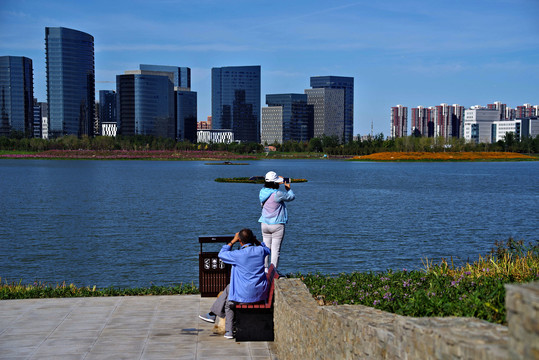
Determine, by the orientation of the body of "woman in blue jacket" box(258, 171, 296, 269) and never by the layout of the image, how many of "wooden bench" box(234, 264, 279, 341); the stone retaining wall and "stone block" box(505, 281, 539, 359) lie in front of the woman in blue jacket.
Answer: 0

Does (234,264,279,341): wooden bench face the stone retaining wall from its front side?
no

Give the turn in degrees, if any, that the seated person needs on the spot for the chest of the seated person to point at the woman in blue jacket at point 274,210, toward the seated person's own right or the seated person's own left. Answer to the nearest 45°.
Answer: approximately 45° to the seated person's own right

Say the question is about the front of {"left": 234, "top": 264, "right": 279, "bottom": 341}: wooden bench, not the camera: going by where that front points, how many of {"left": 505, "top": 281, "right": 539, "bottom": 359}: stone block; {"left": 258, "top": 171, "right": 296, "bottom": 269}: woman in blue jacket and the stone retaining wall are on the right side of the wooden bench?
1

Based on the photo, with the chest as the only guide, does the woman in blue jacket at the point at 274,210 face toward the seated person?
no

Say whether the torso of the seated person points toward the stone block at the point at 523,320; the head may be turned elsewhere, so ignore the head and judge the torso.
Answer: no

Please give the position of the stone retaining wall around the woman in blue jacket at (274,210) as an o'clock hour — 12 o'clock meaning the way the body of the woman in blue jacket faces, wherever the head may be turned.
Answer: The stone retaining wall is roughly at 4 o'clock from the woman in blue jacket.

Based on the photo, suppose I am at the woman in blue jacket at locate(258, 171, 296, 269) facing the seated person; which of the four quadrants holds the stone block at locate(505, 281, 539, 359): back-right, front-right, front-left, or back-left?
front-left

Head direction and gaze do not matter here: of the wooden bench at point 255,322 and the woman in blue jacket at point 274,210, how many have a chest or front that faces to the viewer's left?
1

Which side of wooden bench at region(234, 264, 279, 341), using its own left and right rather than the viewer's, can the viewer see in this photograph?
left

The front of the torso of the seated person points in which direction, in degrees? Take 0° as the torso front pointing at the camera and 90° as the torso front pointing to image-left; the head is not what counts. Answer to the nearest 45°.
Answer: approximately 135°

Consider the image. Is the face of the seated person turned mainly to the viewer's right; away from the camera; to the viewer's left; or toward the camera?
away from the camera

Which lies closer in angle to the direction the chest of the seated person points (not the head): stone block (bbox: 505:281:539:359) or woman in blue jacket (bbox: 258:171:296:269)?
the woman in blue jacket

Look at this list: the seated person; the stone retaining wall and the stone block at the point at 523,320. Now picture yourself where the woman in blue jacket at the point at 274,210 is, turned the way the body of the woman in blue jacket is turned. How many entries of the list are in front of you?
0

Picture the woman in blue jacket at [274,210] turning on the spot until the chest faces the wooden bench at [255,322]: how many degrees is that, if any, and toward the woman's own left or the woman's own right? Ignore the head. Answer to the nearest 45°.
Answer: approximately 135° to the woman's own right

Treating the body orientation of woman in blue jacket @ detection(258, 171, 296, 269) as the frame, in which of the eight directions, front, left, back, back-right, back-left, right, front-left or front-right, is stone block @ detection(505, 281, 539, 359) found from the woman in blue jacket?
back-right
